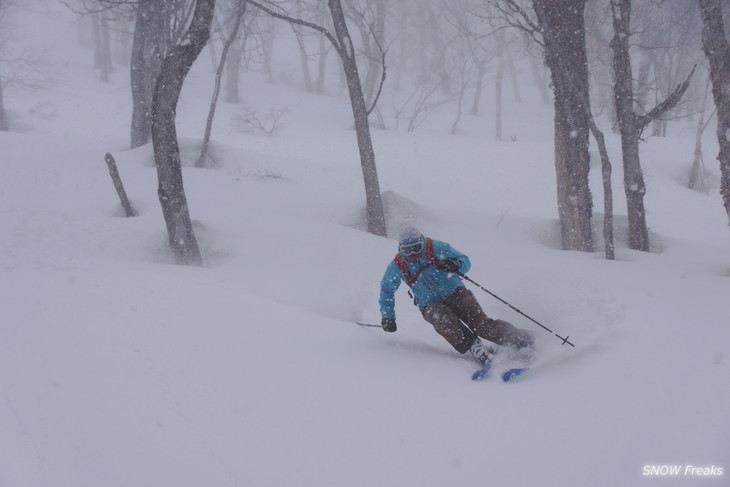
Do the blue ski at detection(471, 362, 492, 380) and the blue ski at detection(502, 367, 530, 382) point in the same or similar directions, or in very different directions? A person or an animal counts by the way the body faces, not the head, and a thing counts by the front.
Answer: same or similar directions

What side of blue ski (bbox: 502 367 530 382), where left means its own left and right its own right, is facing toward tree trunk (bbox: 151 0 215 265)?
right

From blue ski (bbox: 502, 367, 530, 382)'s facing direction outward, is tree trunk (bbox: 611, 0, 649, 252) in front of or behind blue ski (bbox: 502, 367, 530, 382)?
behind

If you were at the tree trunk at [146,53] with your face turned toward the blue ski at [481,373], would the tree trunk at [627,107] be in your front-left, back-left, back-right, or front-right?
front-left

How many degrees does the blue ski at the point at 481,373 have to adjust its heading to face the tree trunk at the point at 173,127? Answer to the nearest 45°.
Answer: approximately 90° to its right

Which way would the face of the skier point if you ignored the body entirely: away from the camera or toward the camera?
toward the camera

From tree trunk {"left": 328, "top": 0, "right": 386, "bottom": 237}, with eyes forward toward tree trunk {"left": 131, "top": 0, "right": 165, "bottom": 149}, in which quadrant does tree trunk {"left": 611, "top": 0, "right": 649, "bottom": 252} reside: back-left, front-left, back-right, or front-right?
back-right

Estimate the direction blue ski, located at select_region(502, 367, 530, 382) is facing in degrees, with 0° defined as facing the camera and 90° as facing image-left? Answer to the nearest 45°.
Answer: approximately 45°
